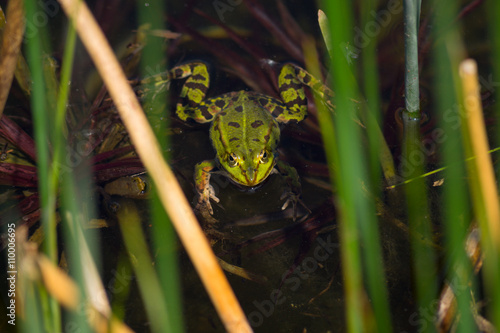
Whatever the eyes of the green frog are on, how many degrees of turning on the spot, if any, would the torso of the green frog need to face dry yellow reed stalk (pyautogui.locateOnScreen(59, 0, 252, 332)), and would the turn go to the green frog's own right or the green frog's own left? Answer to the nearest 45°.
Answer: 0° — it already faces it

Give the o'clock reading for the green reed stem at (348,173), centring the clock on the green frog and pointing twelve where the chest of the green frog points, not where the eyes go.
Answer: The green reed stem is roughly at 12 o'clock from the green frog.

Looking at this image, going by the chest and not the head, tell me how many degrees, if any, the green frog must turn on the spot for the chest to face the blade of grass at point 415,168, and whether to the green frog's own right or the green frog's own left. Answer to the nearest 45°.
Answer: approximately 45° to the green frog's own left

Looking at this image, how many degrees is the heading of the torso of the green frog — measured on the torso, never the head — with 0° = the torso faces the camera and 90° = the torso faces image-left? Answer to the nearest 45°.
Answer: approximately 0°
